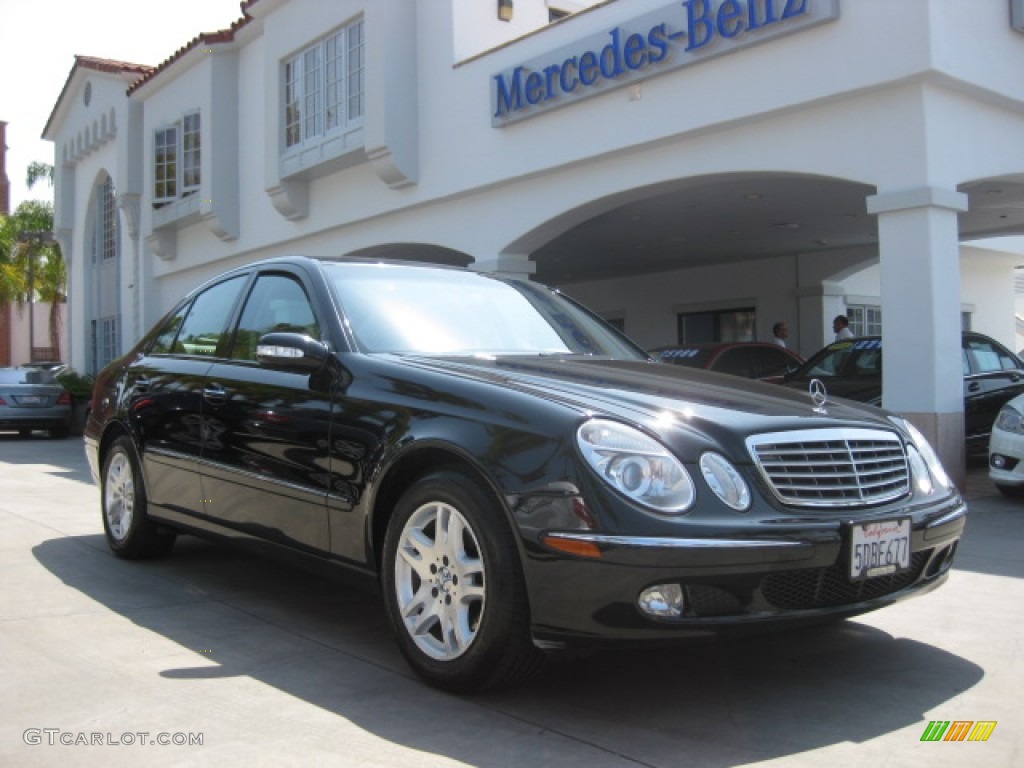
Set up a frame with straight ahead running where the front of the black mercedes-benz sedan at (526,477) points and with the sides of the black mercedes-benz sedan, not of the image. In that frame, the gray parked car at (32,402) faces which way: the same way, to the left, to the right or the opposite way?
the opposite way

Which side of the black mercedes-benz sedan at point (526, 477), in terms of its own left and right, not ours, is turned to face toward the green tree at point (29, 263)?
back

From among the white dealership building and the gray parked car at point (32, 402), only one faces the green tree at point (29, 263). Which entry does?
the gray parked car

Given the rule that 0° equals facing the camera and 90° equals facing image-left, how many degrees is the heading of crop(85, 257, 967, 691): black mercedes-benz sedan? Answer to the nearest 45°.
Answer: approximately 315°

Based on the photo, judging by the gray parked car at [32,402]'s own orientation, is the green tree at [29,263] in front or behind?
in front

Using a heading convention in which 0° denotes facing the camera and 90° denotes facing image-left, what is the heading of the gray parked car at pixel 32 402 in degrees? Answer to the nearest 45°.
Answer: approximately 180°

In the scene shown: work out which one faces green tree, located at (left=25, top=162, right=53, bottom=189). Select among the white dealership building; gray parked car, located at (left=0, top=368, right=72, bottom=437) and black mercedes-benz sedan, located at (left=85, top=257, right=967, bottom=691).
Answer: the gray parked car

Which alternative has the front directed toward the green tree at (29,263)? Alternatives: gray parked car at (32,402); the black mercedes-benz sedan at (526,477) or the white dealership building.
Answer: the gray parked car

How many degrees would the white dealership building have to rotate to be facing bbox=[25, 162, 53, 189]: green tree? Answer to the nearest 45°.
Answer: approximately 90° to its right
